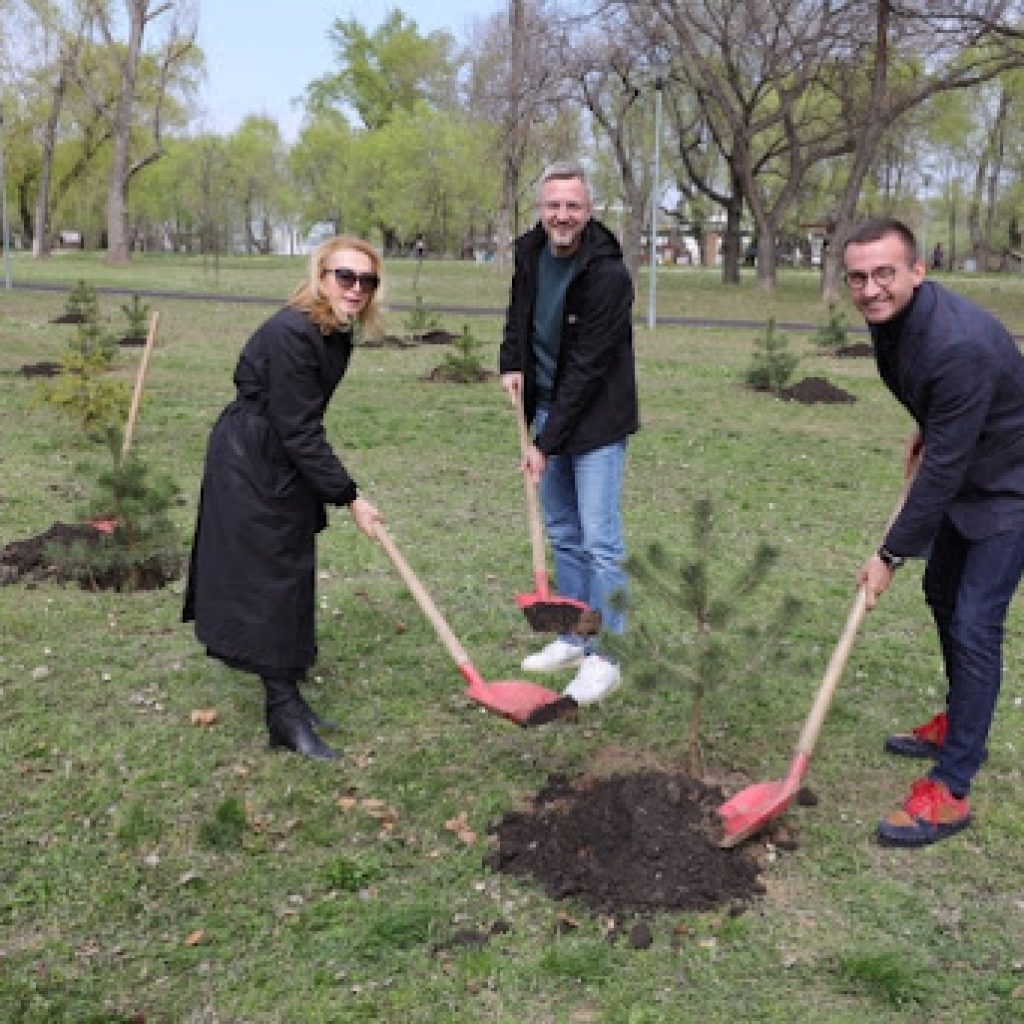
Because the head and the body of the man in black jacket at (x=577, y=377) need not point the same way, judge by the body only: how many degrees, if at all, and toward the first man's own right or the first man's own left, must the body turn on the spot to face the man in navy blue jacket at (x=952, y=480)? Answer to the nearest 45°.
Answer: approximately 90° to the first man's own left

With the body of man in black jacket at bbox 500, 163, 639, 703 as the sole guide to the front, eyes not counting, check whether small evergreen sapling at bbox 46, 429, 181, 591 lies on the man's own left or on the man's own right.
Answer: on the man's own right

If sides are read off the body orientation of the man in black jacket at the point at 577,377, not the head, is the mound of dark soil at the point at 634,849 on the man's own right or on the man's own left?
on the man's own left

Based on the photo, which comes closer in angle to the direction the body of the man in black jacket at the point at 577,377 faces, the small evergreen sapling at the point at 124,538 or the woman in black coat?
the woman in black coat

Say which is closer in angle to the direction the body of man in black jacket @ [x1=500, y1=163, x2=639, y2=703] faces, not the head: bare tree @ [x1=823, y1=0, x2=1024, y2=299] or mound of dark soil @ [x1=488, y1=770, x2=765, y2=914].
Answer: the mound of dark soil

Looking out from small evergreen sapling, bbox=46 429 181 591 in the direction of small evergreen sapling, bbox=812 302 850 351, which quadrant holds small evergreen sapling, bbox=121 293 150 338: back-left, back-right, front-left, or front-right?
front-left

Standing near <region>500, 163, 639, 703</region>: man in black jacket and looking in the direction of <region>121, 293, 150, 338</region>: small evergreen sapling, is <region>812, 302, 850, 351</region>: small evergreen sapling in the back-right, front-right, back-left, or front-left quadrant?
front-right

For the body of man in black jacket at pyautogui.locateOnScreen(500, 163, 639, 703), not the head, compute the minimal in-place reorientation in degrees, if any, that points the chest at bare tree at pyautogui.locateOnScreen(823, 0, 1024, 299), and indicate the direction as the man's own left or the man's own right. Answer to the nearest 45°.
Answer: approximately 135° to the man's own right

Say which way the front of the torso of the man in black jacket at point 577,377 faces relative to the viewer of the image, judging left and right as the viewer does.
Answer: facing the viewer and to the left of the viewer

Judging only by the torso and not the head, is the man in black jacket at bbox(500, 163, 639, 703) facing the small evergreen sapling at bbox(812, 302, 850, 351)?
no

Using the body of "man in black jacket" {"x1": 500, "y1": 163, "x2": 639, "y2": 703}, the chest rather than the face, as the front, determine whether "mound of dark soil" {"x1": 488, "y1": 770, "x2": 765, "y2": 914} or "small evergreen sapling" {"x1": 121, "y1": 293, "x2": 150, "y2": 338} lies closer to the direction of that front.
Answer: the mound of dark soil

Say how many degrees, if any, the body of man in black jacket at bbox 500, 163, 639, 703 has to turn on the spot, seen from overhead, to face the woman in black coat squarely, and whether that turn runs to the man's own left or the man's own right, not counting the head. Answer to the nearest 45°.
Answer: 0° — they already face them

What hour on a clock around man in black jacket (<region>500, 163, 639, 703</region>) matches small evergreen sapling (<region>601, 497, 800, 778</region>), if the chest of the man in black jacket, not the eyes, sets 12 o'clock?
The small evergreen sapling is roughly at 10 o'clock from the man in black jacket.

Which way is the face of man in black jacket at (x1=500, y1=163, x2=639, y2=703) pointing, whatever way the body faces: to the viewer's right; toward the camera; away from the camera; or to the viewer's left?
toward the camera
